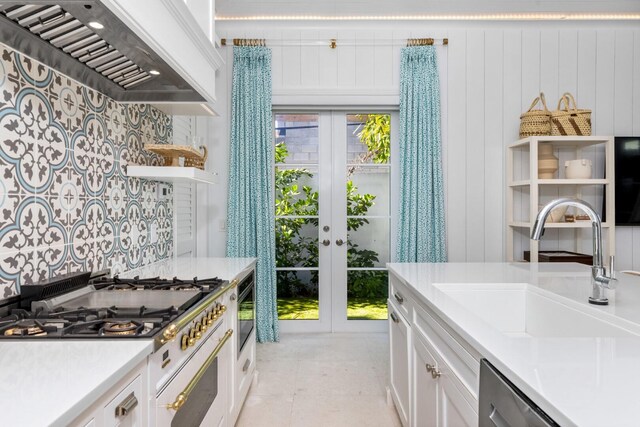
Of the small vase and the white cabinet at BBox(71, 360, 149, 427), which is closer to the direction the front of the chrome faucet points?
the white cabinet

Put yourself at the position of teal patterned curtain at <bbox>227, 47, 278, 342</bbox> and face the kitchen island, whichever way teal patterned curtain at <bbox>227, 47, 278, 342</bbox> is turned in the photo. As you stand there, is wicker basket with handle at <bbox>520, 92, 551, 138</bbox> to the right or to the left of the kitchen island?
left

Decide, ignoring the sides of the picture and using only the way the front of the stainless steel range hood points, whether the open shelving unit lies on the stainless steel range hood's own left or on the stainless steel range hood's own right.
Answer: on the stainless steel range hood's own left

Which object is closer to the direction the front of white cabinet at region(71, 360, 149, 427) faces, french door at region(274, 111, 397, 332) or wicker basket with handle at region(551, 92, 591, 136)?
the wicker basket with handle

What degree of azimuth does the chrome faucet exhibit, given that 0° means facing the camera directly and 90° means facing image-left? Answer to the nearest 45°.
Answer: approximately 45°

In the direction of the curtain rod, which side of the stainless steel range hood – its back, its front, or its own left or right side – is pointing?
left

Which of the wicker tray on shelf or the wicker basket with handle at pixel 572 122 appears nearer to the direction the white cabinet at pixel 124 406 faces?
the wicker basket with handle

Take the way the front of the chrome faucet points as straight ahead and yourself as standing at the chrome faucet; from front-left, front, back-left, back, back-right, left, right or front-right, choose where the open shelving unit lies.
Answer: back-right

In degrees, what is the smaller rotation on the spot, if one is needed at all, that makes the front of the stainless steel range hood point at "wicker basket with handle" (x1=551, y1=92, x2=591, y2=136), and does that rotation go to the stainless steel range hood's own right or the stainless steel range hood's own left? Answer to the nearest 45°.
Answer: approximately 45° to the stainless steel range hood's own left

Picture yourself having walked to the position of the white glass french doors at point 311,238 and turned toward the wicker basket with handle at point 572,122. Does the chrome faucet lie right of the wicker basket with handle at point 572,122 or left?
right

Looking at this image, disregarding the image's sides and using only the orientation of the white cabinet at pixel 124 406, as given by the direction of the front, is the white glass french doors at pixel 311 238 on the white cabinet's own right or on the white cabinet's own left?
on the white cabinet's own left
